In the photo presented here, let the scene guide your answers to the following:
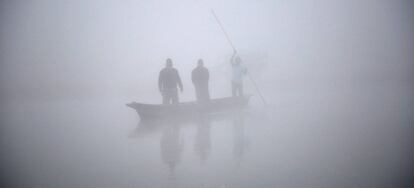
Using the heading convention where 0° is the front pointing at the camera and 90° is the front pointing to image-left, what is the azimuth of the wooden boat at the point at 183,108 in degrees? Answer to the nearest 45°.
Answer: approximately 90°

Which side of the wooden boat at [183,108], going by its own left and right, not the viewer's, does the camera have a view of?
left
